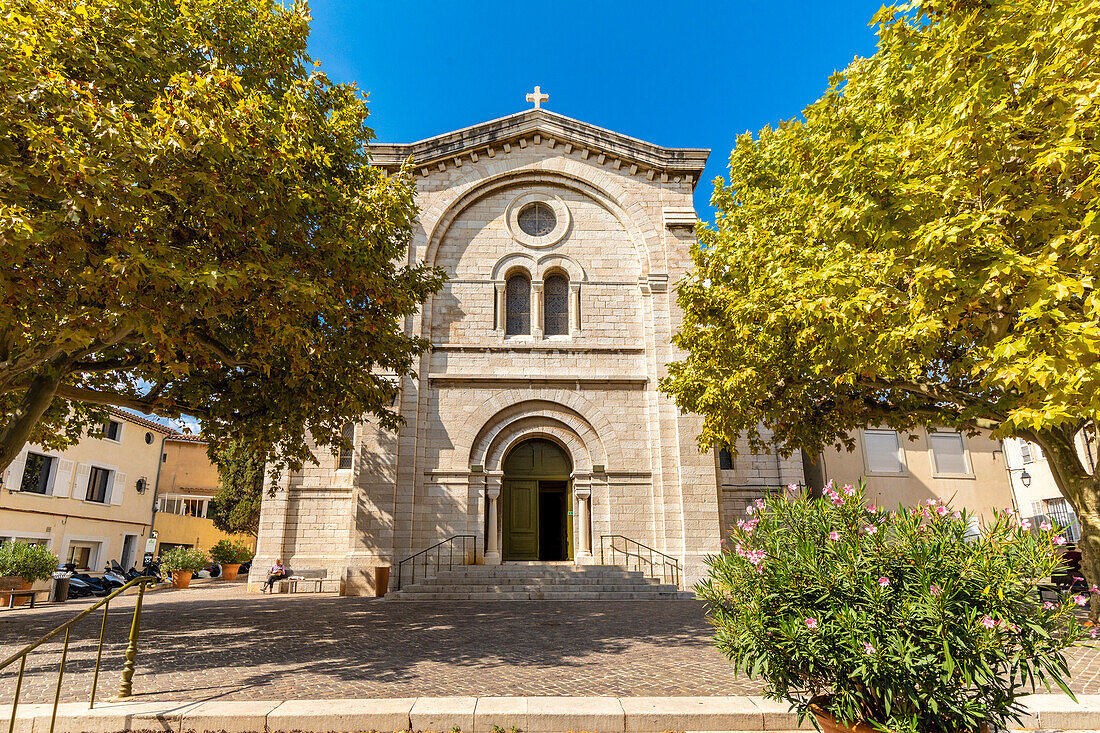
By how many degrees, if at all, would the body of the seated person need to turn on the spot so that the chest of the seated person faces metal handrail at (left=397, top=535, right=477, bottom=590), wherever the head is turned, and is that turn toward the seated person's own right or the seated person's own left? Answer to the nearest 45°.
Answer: approximately 90° to the seated person's own left

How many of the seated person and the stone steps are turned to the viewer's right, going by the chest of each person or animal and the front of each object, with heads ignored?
0

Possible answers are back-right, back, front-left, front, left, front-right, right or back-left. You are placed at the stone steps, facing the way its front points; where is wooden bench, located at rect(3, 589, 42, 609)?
right

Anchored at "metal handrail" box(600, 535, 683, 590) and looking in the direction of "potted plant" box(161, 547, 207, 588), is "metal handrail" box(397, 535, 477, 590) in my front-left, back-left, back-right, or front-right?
front-left

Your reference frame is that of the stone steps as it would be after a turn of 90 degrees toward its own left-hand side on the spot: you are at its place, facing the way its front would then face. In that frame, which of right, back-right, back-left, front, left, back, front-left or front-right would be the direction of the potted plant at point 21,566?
back

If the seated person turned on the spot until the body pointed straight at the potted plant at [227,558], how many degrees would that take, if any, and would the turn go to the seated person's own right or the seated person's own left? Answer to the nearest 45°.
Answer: approximately 135° to the seated person's own right

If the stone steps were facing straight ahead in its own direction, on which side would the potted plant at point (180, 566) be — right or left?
on its right

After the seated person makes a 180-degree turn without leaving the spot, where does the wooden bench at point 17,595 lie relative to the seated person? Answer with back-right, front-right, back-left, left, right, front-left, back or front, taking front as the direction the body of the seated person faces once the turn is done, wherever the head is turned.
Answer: back-left

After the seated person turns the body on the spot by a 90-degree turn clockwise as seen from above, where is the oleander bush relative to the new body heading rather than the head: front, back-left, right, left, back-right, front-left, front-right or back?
back-left

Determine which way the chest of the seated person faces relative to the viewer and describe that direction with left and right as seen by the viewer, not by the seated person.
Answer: facing the viewer and to the left of the viewer

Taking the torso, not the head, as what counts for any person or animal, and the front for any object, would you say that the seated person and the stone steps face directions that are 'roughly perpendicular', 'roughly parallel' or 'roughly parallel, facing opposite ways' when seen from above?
roughly parallel

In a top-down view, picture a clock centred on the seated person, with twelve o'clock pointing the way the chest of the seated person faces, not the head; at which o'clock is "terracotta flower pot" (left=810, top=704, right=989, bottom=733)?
The terracotta flower pot is roughly at 10 o'clock from the seated person.

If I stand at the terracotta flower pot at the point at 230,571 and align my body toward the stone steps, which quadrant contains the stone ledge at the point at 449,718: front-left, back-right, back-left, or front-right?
front-right

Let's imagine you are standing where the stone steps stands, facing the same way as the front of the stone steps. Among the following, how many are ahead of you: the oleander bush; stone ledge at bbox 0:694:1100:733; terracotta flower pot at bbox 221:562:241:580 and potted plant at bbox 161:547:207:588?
2

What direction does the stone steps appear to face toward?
toward the camera

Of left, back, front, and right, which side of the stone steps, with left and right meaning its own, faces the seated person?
right

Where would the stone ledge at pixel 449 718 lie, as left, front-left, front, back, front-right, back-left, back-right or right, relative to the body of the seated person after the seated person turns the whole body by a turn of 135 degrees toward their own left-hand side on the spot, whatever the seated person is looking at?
right
